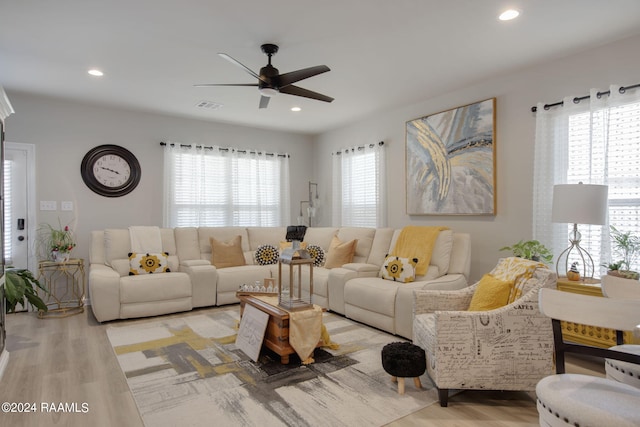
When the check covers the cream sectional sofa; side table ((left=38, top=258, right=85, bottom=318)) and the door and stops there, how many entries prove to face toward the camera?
3

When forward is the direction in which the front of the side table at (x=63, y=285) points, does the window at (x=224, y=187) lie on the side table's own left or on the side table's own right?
on the side table's own left

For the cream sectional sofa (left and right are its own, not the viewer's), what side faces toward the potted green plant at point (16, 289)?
right

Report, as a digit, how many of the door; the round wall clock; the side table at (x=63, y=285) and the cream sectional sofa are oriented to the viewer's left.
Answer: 0

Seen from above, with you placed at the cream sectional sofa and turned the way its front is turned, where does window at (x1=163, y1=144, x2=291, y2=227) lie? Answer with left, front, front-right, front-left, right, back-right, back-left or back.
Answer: back

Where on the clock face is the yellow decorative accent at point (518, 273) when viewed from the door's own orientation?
The yellow decorative accent is roughly at 11 o'clock from the door.

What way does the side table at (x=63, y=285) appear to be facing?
toward the camera

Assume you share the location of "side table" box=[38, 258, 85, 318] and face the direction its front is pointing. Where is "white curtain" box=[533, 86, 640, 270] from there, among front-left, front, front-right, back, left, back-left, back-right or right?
front-left

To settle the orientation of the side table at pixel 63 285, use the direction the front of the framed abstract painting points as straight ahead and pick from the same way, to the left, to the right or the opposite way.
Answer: to the left

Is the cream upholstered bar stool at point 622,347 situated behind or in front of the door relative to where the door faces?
in front

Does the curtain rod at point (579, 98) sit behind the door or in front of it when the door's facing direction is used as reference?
in front

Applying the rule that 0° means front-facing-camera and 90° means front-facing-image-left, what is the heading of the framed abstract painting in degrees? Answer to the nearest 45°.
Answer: approximately 45°

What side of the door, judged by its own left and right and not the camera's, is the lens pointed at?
front

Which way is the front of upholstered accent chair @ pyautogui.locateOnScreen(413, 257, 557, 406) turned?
to the viewer's left

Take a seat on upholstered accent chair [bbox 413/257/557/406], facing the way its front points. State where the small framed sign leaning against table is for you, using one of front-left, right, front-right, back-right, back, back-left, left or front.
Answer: front

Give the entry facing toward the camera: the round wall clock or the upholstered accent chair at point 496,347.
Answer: the round wall clock

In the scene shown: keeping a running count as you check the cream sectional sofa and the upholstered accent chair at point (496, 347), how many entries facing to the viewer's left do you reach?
1
